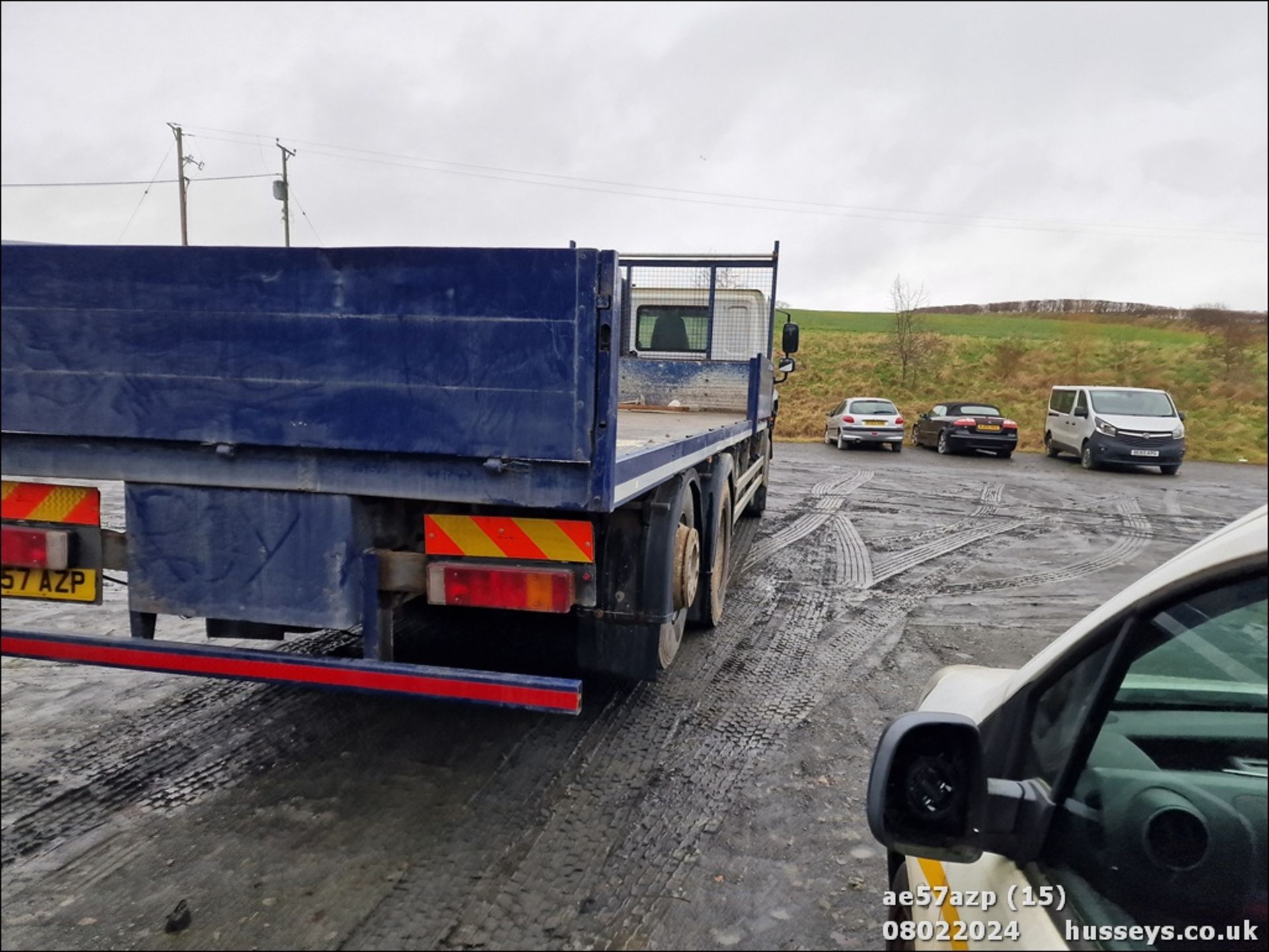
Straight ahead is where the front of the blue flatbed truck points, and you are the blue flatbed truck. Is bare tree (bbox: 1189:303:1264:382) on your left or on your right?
on your right

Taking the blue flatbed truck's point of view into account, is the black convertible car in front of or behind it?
in front

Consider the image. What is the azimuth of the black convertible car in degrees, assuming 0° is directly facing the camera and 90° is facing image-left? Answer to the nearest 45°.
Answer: approximately 135°

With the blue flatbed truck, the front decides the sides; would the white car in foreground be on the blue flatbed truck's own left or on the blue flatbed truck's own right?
on the blue flatbed truck's own right

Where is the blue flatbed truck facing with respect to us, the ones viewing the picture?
facing away from the viewer and to the right of the viewer

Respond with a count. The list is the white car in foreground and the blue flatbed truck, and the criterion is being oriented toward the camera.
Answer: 0
